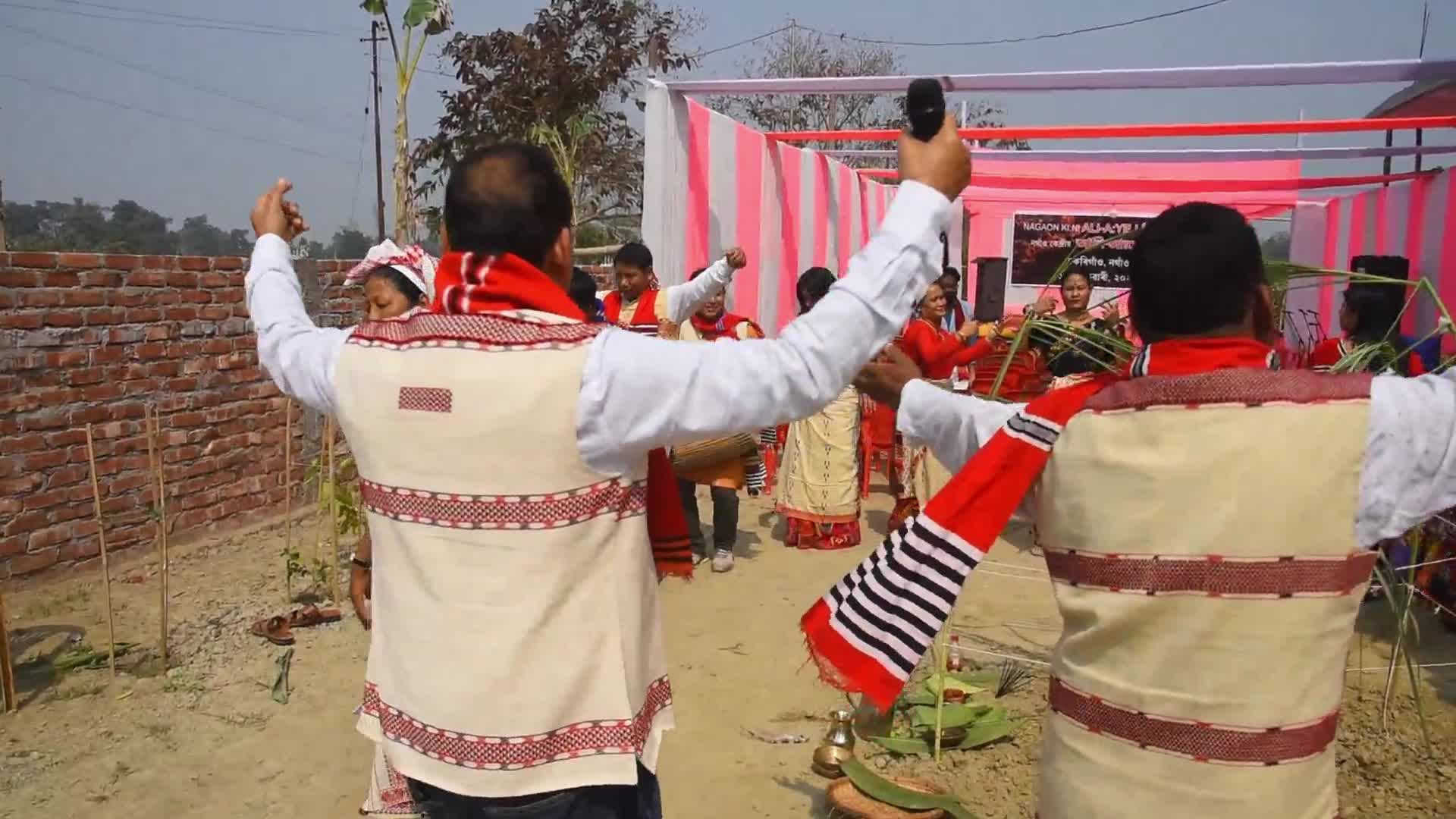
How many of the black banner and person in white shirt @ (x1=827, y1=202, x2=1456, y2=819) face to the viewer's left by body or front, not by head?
0

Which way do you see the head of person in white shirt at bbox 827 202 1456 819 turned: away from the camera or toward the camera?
away from the camera

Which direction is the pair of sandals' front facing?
to the viewer's left

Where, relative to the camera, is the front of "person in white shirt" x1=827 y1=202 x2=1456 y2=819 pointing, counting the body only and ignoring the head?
away from the camera

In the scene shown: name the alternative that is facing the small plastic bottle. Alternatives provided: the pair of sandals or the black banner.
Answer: the black banner

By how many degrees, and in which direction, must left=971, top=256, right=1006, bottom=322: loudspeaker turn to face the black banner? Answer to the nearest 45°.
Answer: approximately 135° to its left

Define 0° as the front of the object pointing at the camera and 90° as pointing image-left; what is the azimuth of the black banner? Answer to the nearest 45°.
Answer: approximately 0°

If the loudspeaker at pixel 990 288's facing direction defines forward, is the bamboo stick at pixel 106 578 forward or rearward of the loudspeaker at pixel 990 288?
forward

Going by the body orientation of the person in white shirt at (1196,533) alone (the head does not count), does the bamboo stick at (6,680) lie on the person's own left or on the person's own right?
on the person's own left

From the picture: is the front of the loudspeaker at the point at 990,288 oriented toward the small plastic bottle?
yes
